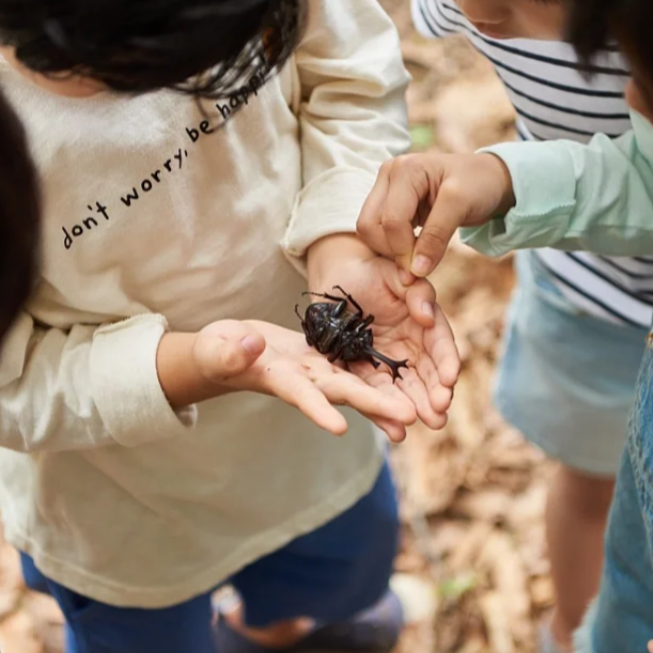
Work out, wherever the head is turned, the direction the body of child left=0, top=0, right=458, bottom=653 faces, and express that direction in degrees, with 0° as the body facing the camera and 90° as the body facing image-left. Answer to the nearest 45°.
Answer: approximately 315°

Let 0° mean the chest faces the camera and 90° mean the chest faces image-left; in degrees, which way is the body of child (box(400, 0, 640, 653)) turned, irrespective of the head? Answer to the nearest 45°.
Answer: approximately 45°
